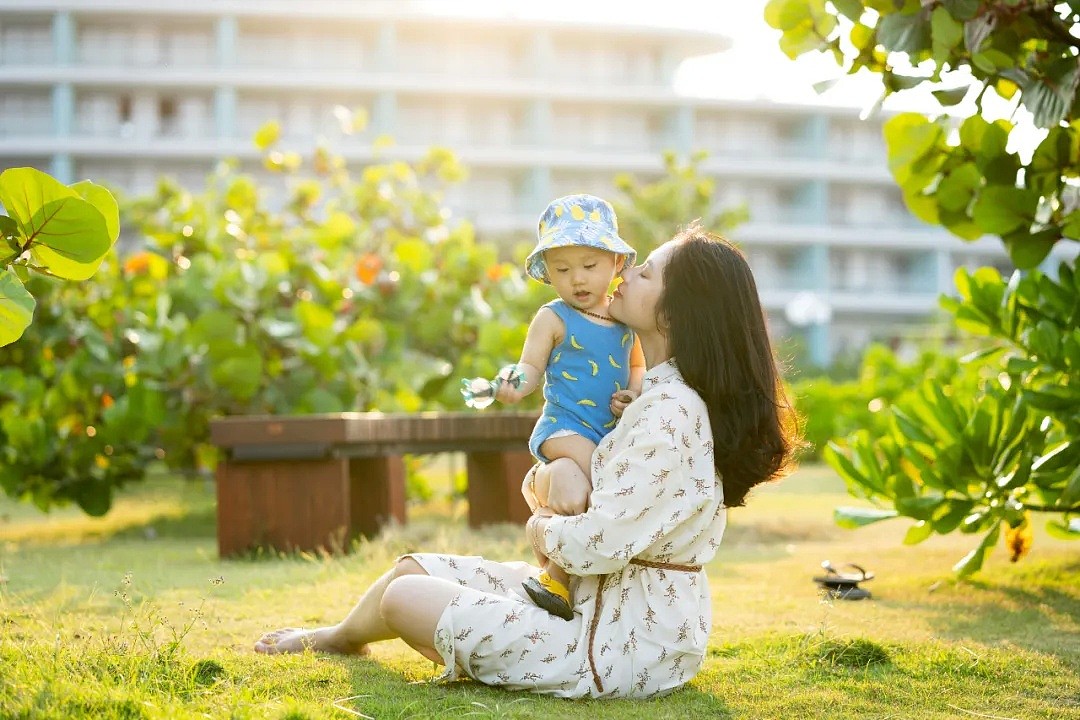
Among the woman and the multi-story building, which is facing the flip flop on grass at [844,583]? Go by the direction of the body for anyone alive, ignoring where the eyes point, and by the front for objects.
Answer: the multi-story building

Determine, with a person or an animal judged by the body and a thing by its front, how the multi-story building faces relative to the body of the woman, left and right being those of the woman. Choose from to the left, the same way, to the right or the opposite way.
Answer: to the left

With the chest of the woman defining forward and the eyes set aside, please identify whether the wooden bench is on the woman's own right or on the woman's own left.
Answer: on the woman's own right

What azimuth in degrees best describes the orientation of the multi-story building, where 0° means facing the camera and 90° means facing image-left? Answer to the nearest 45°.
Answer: approximately 0°

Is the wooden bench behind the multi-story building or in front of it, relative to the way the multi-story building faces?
in front

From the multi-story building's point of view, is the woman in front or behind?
in front

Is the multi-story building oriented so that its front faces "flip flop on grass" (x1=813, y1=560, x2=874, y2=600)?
yes

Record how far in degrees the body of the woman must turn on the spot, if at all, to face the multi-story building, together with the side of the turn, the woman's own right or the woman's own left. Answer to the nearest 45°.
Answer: approximately 90° to the woman's own right

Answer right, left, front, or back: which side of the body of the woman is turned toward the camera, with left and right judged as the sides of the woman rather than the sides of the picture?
left

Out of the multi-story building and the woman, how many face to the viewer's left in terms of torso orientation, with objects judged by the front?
1

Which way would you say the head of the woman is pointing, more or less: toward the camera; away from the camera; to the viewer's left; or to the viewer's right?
to the viewer's left
